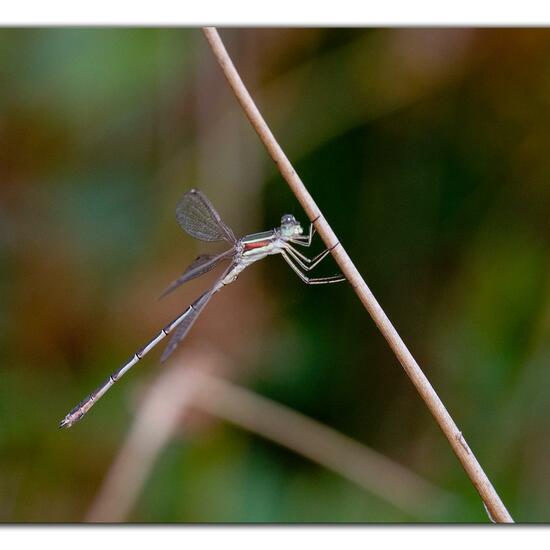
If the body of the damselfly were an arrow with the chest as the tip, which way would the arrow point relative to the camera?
to the viewer's right
